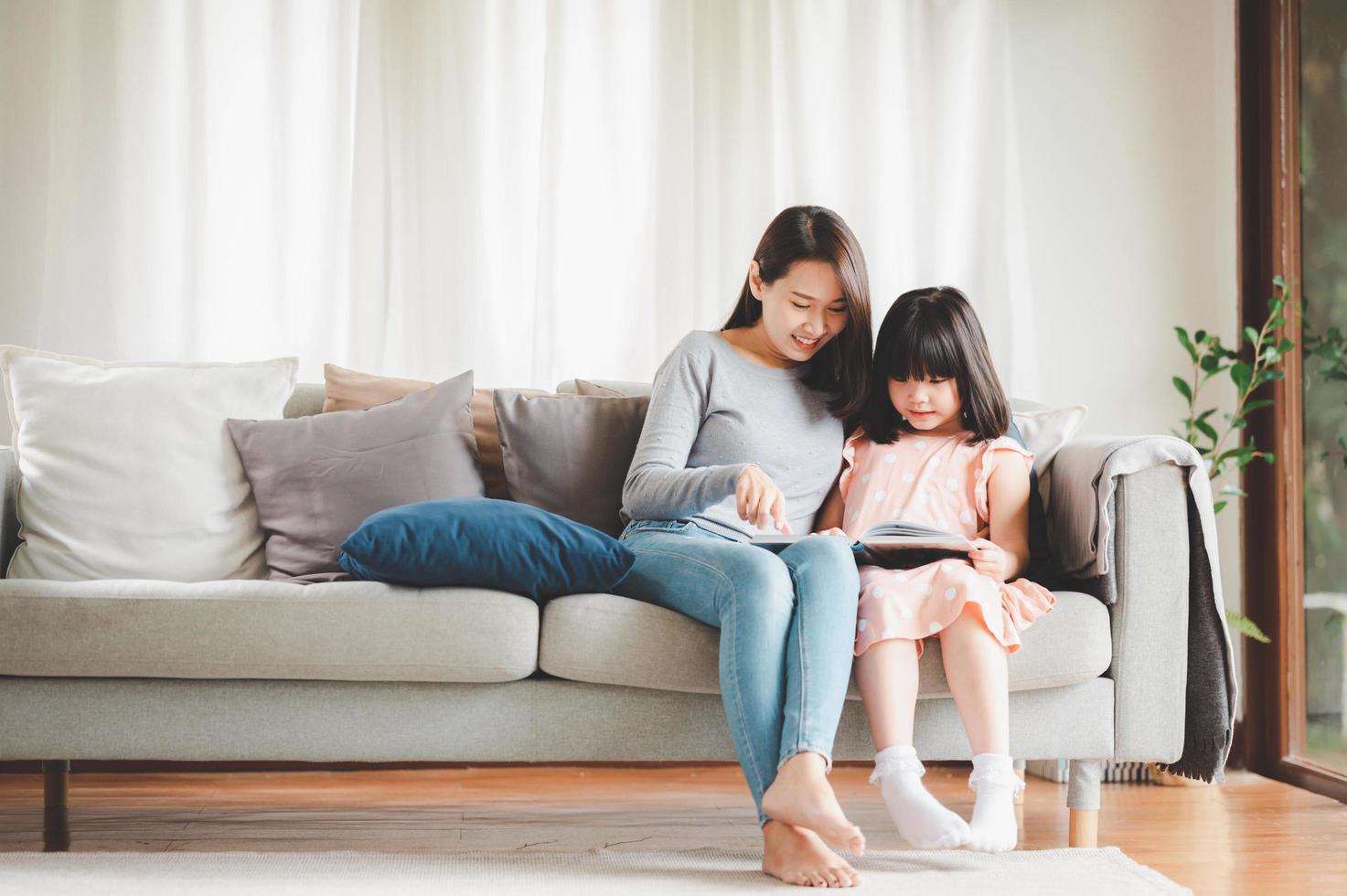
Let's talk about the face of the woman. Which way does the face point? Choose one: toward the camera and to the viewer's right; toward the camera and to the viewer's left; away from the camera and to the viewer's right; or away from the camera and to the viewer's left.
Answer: toward the camera and to the viewer's right

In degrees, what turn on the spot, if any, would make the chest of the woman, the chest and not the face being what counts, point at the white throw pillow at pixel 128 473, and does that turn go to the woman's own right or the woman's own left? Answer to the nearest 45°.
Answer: approximately 135° to the woman's own right

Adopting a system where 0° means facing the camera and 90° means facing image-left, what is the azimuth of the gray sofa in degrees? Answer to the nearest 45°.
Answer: approximately 0°

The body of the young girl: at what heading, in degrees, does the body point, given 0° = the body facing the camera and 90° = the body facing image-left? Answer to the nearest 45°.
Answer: approximately 0°

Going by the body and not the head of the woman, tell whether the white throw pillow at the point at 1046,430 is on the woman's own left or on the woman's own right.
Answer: on the woman's own left

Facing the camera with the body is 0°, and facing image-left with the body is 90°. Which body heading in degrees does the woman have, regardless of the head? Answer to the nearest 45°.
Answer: approximately 315°
